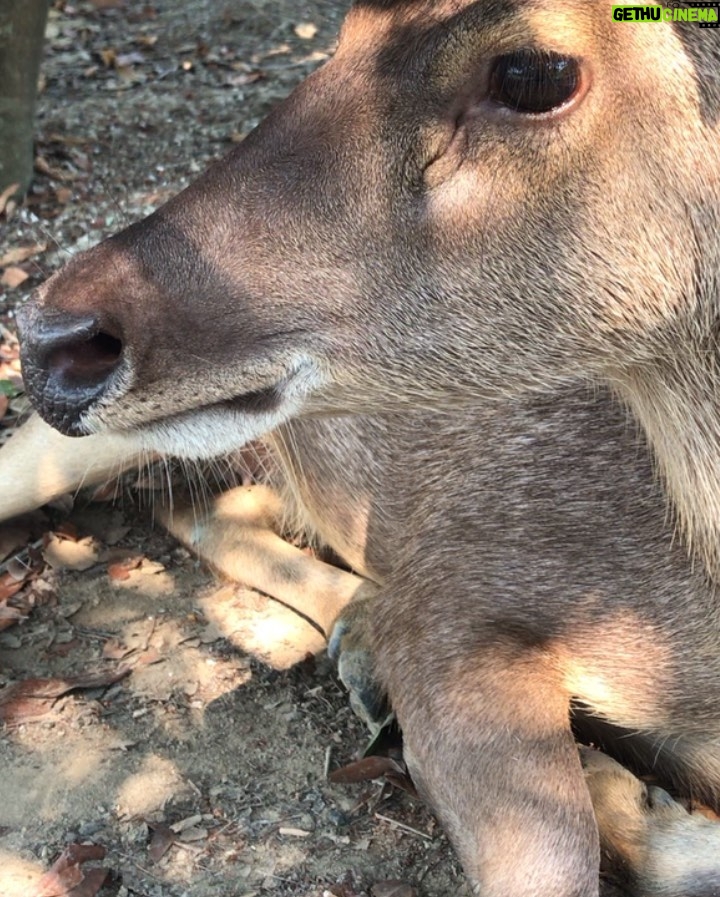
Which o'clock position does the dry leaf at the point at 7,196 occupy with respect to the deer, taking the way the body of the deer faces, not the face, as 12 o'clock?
The dry leaf is roughly at 2 o'clock from the deer.

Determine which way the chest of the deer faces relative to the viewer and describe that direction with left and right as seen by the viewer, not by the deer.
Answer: facing to the left of the viewer

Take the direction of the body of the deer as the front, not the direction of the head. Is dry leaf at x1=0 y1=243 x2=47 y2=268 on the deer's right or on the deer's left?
on the deer's right

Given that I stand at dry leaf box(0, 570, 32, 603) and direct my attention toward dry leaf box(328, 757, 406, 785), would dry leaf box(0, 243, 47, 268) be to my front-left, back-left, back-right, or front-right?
back-left
